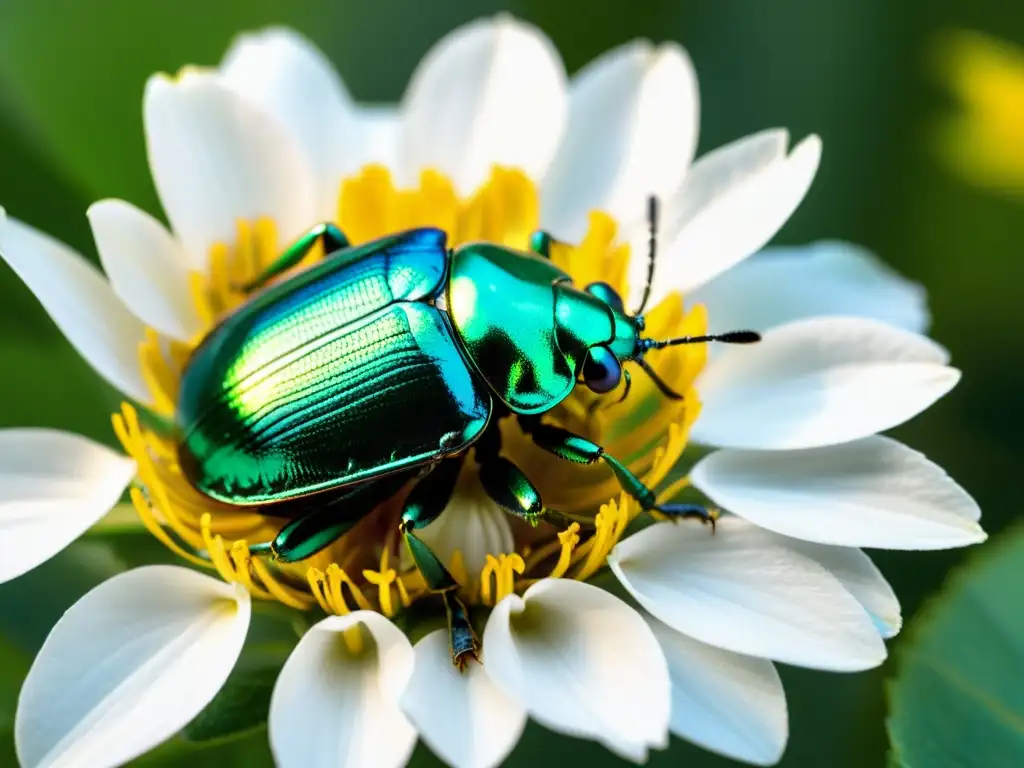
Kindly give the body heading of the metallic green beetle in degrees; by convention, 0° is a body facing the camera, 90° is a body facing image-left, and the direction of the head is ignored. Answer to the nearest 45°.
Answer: approximately 270°

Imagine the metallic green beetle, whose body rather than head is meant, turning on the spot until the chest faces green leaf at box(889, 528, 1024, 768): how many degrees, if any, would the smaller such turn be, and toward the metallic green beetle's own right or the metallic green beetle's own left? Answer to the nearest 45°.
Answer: approximately 45° to the metallic green beetle's own right
